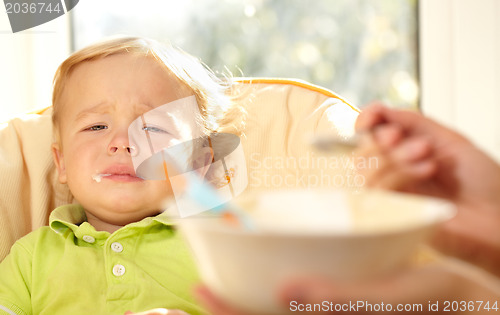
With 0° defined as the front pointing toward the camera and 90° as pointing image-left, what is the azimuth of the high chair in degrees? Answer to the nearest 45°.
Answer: approximately 0°

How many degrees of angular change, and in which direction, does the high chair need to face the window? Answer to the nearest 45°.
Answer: approximately 180°
